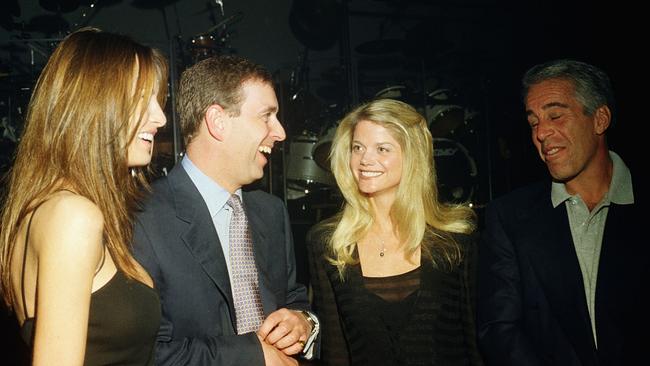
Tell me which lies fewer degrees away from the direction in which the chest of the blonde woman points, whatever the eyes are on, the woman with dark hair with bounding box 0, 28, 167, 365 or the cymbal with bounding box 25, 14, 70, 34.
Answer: the woman with dark hair

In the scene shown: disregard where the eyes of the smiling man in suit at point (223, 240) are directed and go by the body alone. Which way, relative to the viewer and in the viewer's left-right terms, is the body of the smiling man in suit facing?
facing the viewer and to the right of the viewer

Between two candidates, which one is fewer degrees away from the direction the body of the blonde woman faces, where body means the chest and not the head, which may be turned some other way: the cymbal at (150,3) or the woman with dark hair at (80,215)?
the woman with dark hair

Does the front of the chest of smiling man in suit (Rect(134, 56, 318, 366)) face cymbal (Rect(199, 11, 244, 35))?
no

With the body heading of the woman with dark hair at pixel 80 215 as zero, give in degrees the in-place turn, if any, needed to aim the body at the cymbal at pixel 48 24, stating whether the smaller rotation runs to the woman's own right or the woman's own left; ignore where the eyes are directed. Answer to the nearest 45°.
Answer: approximately 90° to the woman's own left

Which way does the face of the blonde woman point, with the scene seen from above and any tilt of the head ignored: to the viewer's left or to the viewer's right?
to the viewer's left

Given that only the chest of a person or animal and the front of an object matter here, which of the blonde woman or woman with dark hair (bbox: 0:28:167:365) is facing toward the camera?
the blonde woman

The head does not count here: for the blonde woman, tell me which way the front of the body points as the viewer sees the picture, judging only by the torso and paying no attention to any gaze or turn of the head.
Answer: toward the camera

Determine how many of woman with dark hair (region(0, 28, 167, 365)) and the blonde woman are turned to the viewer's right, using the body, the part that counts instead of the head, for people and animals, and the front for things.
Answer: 1

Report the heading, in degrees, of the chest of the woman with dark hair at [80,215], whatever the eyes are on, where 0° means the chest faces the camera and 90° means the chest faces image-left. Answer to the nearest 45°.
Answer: approximately 270°

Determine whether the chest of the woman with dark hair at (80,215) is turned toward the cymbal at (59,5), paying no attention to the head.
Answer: no

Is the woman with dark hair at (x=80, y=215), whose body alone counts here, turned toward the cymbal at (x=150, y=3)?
no

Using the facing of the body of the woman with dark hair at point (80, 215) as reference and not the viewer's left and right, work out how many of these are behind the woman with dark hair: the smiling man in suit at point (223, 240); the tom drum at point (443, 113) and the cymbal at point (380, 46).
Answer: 0

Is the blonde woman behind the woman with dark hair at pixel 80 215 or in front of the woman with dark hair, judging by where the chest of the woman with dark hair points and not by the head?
in front

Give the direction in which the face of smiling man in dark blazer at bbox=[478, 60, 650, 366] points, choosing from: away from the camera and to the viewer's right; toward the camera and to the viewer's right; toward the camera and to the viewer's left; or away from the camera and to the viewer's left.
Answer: toward the camera and to the viewer's left

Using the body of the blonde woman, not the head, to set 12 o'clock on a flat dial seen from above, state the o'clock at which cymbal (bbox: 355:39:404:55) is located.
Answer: The cymbal is roughly at 6 o'clock from the blonde woman.

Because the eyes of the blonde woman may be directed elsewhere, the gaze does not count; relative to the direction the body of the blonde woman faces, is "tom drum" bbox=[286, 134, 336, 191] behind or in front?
behind

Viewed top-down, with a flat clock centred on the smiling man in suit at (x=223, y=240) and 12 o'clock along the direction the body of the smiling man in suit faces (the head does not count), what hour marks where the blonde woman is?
The blonde woman is roughly at 10 o'clock from the smiling man in suit.
